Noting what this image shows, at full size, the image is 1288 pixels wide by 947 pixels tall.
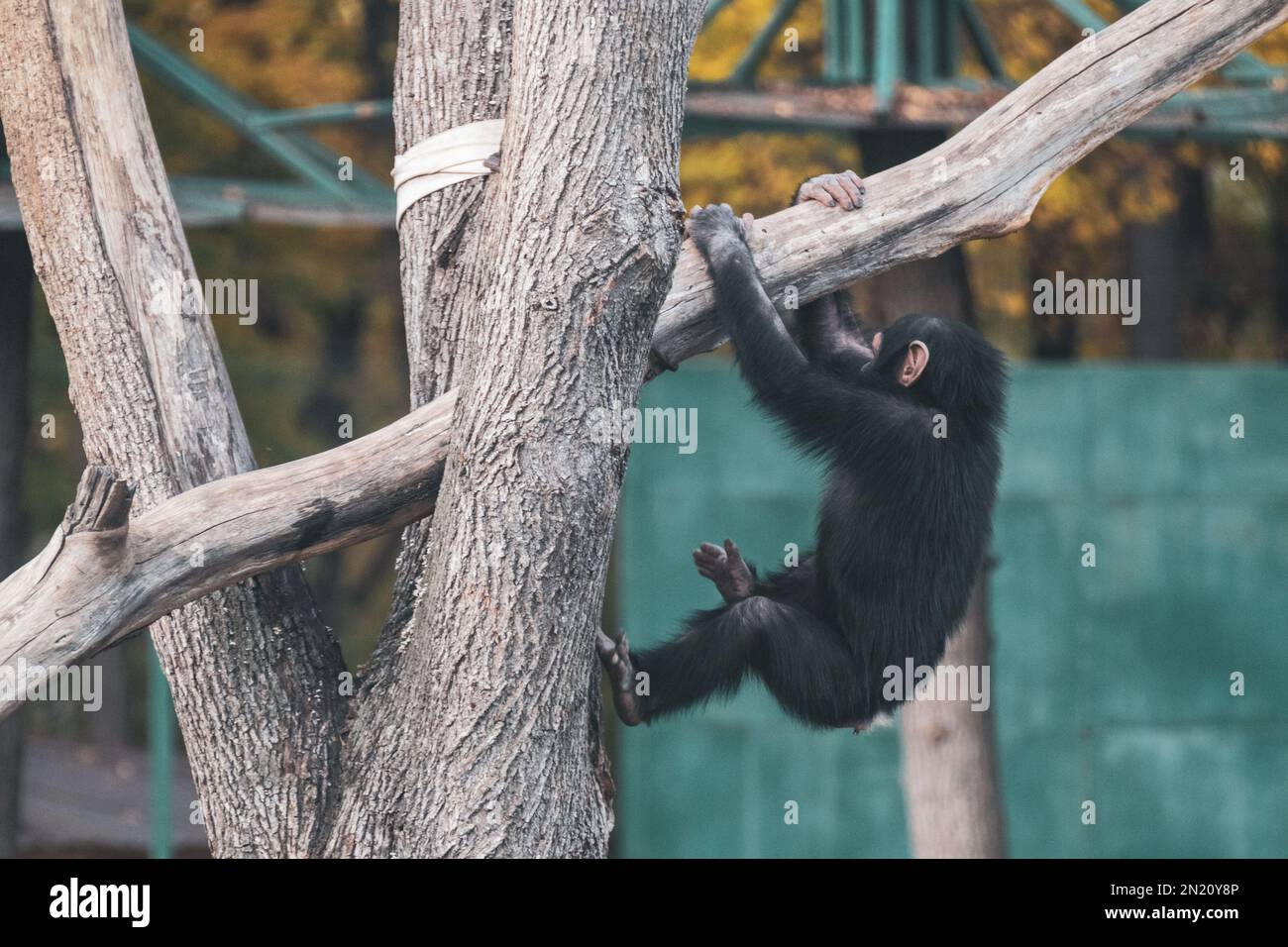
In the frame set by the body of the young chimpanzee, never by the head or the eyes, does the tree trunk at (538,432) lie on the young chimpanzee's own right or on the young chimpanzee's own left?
on the young chimpanzee's own left

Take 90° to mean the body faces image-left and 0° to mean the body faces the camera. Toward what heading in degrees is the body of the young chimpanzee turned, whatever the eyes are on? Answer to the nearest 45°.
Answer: approximately 135°

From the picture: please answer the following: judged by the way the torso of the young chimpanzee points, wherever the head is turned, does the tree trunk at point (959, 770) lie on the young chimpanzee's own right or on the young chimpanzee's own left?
on the young chimpanzee's own right

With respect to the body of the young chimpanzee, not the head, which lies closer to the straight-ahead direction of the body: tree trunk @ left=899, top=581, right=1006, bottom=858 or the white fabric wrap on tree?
the white fabric wrap on tree
